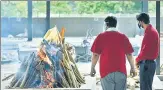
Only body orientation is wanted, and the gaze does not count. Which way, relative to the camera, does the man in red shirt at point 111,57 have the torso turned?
away from the camera

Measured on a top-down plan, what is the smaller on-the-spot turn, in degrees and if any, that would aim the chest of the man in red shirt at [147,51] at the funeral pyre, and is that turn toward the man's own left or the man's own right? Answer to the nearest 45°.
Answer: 0° — they already face it

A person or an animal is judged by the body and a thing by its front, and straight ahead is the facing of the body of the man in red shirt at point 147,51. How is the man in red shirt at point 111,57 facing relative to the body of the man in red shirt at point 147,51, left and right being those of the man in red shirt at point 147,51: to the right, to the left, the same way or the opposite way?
to the right

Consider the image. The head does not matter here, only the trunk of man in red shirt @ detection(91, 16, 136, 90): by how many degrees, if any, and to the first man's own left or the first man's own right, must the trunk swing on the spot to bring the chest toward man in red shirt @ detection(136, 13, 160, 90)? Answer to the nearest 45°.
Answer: approximately 45° to the first man's own right

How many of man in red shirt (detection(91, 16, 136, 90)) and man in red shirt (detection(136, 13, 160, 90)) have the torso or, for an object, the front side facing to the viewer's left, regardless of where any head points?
1

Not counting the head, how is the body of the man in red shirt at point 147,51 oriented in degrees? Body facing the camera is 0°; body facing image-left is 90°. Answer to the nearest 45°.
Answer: approximately 90°
